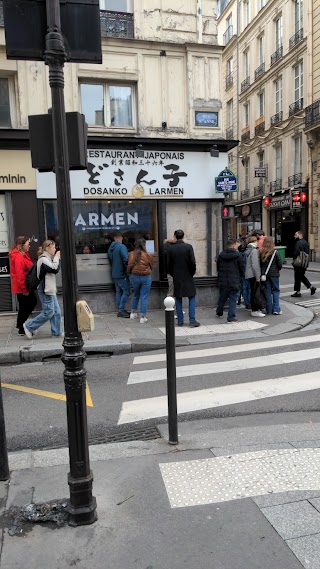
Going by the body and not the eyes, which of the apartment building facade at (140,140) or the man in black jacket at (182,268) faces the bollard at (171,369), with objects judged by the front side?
the apartment building facade

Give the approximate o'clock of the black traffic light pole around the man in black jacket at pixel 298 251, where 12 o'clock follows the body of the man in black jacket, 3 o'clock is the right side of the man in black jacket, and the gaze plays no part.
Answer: The black traffic light pole is roughly at 9 o'clock from the man in black jacket.

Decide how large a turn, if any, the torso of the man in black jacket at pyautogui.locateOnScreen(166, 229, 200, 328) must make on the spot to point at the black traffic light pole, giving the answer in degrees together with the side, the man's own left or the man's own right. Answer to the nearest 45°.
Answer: approximately 180°

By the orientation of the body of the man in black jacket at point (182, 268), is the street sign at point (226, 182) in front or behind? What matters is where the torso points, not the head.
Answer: in front

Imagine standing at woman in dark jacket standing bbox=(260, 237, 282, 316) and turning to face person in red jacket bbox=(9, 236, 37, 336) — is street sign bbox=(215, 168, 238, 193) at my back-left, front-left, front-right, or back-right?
front-right

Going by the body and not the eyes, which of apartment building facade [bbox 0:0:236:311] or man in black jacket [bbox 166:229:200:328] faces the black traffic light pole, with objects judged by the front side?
the apartment building facade

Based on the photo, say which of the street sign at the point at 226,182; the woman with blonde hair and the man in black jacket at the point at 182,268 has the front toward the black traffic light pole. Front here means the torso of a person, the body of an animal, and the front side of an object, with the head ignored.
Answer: the street sign

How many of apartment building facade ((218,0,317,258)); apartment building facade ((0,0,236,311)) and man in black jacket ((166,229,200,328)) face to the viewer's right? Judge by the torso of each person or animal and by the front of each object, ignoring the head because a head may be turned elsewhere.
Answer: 0

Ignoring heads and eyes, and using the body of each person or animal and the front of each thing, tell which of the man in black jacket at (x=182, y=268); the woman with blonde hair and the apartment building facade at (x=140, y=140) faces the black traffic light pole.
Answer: the apartment building facade

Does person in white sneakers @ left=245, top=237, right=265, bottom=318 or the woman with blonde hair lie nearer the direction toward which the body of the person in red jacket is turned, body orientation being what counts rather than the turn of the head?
the person in white sneakers

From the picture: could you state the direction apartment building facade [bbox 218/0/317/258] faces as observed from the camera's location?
facing the viewer and to the left of the viewer

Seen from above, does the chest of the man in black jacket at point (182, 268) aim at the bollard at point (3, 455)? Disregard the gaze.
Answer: no

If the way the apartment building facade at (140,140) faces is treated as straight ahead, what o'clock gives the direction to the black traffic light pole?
The black traffic light pole is roughly at 12 o'clock from the apartment building facade.

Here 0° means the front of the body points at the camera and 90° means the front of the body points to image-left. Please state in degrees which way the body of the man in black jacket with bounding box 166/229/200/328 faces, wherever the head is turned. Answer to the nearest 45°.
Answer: approximately 180°

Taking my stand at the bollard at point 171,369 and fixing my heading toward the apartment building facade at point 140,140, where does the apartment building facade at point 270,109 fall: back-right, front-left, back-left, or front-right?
front-right

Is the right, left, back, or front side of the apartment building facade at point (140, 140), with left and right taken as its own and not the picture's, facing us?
front

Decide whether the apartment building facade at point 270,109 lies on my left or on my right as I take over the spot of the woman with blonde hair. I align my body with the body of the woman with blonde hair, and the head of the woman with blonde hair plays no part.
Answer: on my left
